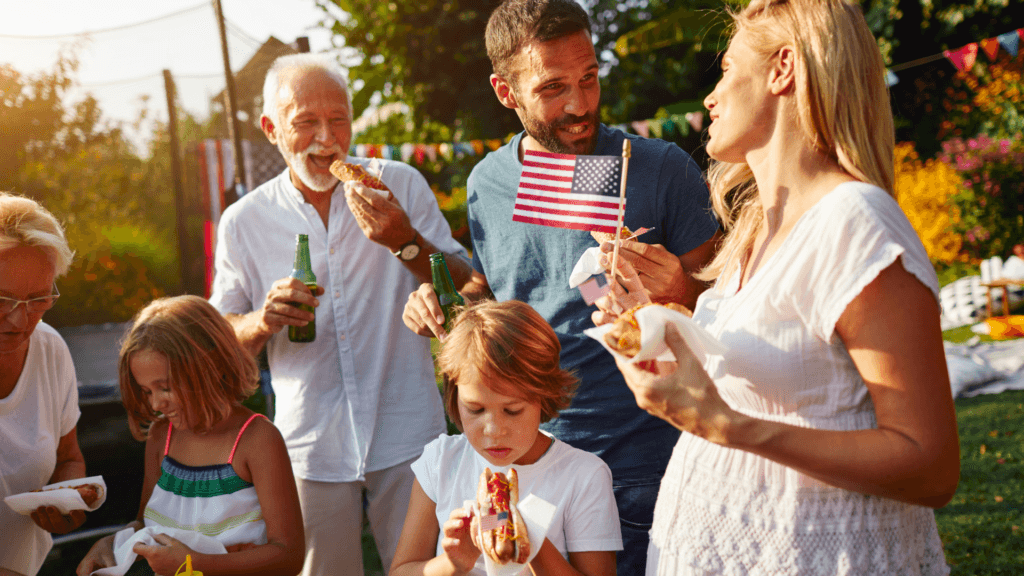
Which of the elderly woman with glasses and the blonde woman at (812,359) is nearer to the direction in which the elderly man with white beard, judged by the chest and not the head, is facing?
the blonde woman

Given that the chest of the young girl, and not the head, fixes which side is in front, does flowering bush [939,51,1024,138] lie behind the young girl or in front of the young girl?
behind

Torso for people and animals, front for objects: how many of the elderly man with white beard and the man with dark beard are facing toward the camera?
2

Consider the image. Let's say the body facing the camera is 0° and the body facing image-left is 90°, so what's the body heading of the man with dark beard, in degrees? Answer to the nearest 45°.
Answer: approximately 0°

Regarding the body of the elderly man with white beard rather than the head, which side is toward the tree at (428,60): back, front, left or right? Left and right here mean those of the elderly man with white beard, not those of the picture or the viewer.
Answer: back

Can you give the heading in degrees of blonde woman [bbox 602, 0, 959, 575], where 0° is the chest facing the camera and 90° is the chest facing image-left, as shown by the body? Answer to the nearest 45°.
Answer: approximately 45°
